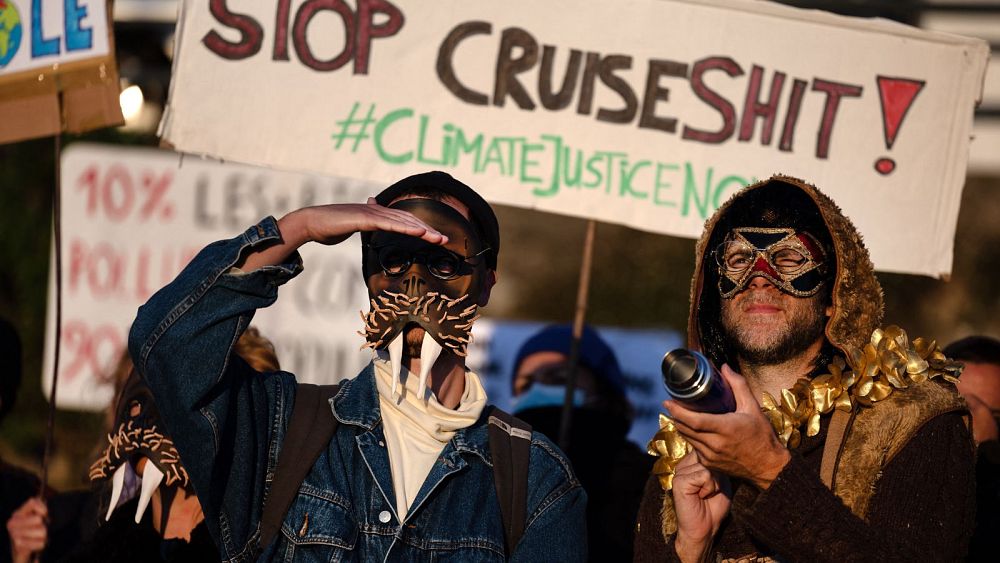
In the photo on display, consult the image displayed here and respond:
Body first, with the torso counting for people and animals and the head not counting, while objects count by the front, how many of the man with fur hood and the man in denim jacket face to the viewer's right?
0

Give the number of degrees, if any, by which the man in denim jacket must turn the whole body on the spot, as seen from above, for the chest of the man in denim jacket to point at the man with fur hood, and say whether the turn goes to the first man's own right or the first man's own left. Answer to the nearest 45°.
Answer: approximately 90° to the first man's own left

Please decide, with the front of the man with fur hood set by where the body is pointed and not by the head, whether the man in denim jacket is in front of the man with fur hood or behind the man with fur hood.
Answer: in front

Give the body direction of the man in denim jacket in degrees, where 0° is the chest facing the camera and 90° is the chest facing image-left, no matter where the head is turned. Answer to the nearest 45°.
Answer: approximately 0°

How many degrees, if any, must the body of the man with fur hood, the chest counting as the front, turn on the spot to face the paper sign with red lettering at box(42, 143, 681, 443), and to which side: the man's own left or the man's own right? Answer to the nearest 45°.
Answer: approximately 90° to the man's own right

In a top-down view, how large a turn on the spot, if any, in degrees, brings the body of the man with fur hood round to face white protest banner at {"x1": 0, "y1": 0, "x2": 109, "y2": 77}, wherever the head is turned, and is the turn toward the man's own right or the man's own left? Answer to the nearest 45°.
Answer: approximately 45° to the man's own right

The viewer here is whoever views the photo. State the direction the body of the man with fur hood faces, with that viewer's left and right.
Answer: facing the viewer and to the left of the viewer
